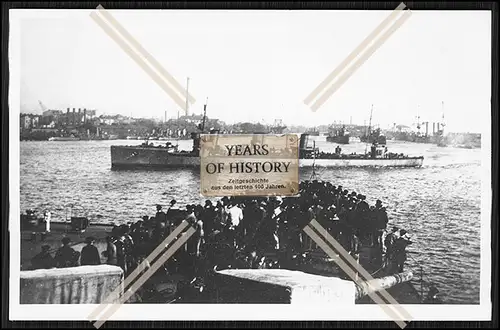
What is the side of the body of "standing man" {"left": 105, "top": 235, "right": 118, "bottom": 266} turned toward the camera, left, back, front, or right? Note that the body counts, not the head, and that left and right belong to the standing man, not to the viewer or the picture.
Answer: back
